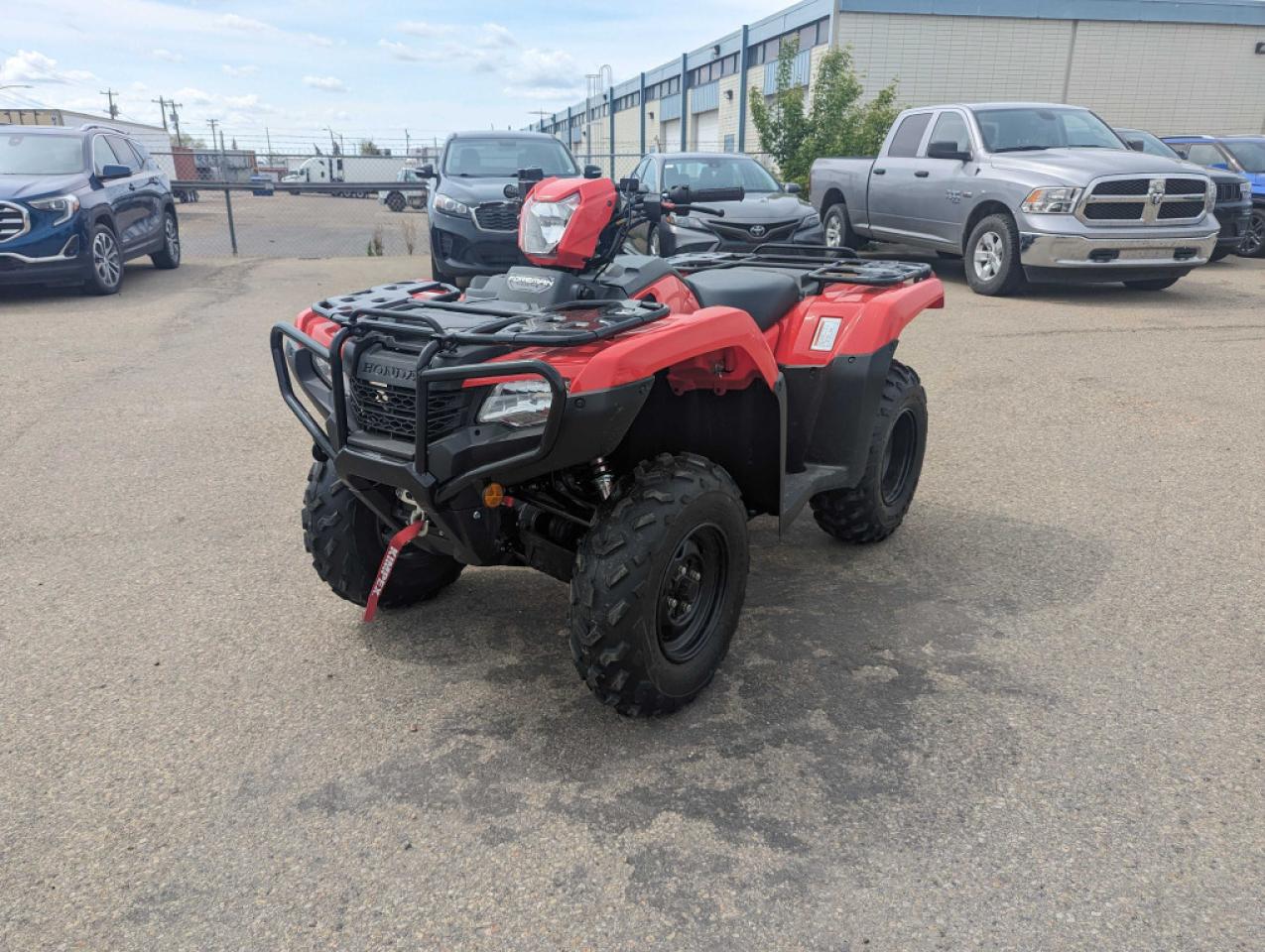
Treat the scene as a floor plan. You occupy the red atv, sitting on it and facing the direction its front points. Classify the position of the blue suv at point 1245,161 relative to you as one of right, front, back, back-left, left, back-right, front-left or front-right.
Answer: back

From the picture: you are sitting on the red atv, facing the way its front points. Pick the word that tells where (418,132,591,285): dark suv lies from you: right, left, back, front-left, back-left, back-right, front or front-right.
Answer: back-right

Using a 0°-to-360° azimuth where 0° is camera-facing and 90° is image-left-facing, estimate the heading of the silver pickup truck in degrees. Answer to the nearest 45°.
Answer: approximately 315°

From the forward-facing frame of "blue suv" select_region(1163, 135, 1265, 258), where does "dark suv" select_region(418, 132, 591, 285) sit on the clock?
The dark suv is roughly at 3 o'clock from the blue suv.

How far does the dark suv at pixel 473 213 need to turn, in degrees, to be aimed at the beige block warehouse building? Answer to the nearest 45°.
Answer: approximately 135° to its left

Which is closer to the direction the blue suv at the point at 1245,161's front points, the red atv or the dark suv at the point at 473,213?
the red atv

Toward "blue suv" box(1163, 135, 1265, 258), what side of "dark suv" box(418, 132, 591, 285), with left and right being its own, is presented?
left

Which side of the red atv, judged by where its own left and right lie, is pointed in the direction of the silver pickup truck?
back

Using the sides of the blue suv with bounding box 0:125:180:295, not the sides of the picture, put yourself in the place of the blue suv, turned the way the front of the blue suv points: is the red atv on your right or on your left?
on your left

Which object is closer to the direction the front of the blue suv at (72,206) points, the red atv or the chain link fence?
the red atv
